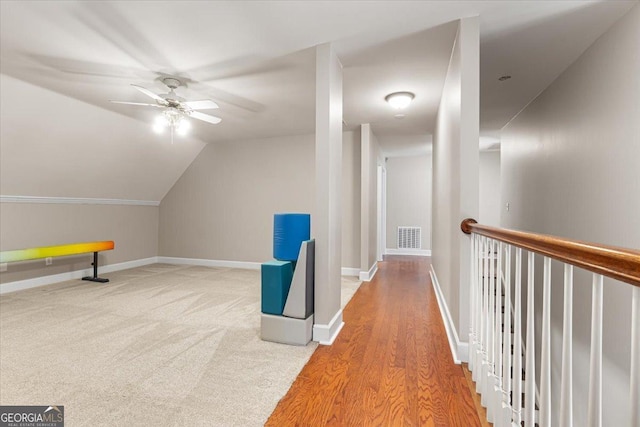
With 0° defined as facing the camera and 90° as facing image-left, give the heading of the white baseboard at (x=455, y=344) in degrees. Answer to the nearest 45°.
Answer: approximately 90°

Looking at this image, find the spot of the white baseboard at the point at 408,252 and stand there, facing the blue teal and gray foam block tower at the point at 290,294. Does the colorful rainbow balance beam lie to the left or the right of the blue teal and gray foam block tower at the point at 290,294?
right

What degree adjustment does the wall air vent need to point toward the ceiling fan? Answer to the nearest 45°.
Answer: approximately 45° to its right

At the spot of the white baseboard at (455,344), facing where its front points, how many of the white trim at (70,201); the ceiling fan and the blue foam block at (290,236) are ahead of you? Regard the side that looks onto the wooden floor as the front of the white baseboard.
3

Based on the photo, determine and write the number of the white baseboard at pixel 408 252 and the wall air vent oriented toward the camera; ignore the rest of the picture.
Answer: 2

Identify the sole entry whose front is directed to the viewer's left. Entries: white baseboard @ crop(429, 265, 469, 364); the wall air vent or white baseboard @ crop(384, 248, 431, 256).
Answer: white baseboard @ crop(429, 265, 469, 364)

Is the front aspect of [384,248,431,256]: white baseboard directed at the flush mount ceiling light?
yes

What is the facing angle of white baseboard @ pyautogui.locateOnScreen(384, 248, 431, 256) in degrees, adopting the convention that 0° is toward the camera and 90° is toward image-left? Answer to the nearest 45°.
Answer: approximately 0°

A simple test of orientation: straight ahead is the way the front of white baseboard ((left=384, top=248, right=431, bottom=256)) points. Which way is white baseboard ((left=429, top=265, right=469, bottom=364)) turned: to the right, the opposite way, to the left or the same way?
to the right

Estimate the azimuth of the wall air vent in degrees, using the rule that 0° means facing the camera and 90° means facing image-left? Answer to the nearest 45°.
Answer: approximately 0°

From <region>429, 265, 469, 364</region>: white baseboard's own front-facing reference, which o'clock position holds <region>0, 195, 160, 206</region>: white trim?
The white trim is roughly at 12 o'clock from the white baseboard.
